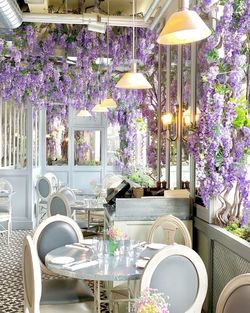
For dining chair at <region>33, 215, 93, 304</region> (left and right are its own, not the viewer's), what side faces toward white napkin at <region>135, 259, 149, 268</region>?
front

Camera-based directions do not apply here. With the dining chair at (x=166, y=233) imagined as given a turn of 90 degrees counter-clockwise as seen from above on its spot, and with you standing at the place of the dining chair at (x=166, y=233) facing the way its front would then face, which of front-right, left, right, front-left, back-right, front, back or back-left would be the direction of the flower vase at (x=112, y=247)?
right

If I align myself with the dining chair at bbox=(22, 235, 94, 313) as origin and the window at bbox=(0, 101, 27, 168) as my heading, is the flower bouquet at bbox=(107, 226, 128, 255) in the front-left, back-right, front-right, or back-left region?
front-right

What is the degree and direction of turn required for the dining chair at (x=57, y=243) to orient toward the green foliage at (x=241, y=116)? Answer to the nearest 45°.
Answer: approximately 45° to its left

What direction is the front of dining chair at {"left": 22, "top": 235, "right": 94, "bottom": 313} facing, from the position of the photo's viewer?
facing to the right of the viewer

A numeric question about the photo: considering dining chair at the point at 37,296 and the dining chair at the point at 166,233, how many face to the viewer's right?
1

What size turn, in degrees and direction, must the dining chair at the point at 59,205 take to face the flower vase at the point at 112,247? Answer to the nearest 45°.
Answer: approximately 135° to its right

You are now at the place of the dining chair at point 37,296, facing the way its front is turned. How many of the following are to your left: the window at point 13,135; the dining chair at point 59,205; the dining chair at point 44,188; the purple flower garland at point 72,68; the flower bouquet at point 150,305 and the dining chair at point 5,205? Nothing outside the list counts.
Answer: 5

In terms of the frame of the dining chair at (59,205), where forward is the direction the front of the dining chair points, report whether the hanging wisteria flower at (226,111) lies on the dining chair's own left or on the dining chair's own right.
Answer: on the dining chair's own right

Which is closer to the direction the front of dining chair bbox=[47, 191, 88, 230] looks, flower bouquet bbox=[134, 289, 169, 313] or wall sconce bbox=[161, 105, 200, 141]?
the wall sconce

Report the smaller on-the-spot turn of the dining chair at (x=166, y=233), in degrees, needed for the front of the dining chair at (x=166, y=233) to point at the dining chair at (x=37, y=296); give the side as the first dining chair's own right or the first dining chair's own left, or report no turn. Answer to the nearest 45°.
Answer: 0° — it already faces it

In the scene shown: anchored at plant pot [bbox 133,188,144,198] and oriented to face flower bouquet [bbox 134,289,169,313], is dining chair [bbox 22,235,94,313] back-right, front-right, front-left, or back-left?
front-right

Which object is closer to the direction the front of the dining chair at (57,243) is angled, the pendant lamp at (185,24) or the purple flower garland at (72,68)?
the pendant lamp
